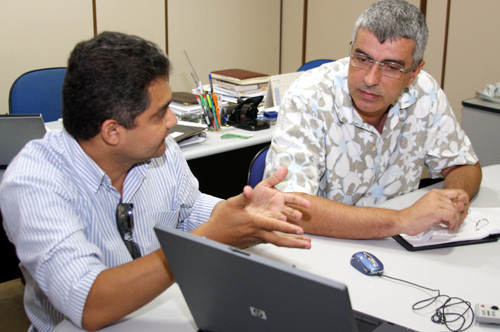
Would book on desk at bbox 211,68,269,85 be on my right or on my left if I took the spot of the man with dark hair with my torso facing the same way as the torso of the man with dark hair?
on my left

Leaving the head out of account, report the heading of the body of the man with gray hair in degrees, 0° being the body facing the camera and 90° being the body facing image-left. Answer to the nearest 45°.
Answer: approximately 0°

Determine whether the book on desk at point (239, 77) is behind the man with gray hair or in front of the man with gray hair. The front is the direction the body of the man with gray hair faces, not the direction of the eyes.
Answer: behind

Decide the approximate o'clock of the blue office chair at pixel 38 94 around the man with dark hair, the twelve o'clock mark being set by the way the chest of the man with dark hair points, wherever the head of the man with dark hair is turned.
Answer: The blue office chair is roughly at 7 o'clock from the man with dark hair.

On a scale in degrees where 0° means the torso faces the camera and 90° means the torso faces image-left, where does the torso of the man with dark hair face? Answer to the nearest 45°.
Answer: approximately 315°

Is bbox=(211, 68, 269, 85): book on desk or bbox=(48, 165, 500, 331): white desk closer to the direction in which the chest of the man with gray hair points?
the white desk
